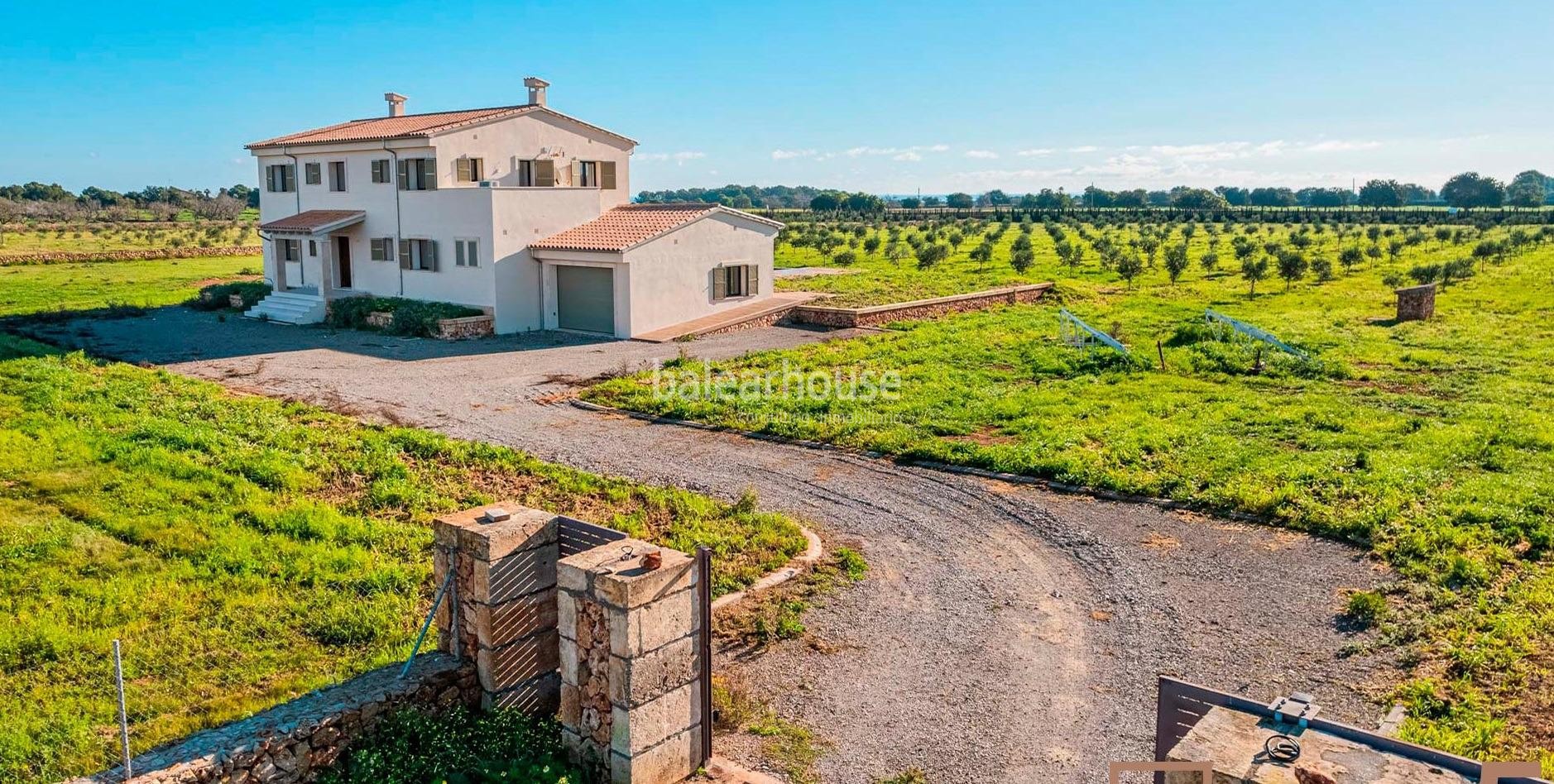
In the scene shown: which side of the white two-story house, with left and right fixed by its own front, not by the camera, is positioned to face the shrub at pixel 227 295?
right

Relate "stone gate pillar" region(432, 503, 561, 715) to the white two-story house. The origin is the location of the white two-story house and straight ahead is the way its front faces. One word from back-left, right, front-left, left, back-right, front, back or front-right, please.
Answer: front-left

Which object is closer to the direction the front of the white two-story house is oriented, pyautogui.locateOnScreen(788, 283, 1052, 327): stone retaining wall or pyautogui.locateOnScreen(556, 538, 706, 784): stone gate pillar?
the stone gate pillar

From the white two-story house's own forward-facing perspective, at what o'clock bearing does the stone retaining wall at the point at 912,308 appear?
The stone retaining wall is roughly at 8 o'clock from the white two-story house.

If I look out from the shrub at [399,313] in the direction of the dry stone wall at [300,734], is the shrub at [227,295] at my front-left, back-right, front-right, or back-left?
back-right

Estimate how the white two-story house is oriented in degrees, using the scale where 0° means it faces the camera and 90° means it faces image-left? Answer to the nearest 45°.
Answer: approximately 45°

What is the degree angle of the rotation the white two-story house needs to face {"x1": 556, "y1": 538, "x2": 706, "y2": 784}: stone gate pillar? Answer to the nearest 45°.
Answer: approximately 45° to its left

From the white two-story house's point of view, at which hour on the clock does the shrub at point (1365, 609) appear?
The shrub is roughly at 10 o'clock from the white two-story house.

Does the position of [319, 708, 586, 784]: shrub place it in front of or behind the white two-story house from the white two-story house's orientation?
in front

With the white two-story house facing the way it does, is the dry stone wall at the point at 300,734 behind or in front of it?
in front
